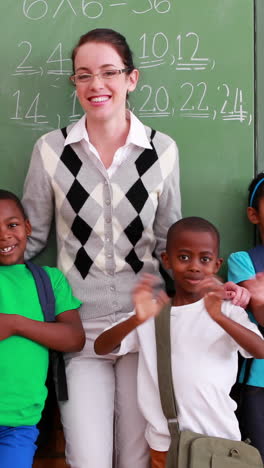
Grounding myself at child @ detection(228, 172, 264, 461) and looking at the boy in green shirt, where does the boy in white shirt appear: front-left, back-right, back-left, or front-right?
front-left

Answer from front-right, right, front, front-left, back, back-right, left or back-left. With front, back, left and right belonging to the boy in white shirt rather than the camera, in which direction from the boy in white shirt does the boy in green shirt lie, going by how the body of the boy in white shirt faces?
right

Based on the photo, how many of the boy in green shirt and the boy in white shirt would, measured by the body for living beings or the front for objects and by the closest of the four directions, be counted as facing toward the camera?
2

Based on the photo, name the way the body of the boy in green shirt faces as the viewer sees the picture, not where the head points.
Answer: toward the camera

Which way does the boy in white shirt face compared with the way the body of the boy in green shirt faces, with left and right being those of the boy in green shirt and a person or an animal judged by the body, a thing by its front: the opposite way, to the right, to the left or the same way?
the same way

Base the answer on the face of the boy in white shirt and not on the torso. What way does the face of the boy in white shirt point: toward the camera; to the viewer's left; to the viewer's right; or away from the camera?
toward the camera

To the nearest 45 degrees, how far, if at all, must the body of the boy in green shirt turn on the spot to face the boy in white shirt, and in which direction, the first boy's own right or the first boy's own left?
approximately 90° to the first boy's own left

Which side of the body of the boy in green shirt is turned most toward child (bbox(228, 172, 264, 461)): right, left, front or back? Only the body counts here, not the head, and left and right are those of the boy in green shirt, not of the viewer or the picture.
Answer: left
